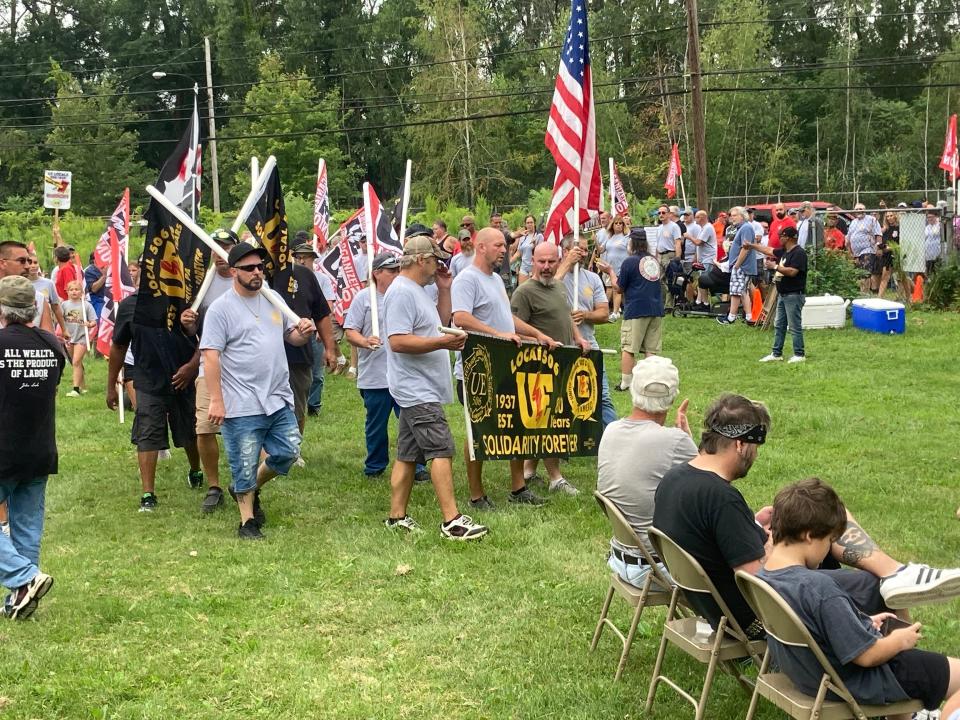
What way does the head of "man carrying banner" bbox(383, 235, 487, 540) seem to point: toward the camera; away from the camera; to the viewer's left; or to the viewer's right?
to the viewer's right

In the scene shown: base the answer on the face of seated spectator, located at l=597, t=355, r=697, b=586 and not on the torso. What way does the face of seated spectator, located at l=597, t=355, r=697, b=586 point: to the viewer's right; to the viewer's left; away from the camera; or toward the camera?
away from the camera

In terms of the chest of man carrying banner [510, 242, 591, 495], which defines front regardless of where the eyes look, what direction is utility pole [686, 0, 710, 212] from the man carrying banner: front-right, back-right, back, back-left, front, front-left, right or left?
back-left

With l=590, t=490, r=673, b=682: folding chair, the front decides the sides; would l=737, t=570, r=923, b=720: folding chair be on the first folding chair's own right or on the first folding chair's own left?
on the first folding chair's own right

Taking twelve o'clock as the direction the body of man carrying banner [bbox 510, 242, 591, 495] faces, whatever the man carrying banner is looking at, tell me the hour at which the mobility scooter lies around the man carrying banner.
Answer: The mobility scooter is roughly at 8 o'clock from the man carrying banner.

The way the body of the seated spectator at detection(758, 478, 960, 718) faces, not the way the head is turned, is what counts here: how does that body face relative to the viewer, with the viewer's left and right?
facing to the right of the viewer

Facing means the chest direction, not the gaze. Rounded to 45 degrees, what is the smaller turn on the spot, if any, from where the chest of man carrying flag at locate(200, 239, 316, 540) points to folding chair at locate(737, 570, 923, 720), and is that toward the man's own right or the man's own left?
0° — they already face it

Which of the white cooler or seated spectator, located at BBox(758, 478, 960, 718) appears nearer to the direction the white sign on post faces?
the seated spectator

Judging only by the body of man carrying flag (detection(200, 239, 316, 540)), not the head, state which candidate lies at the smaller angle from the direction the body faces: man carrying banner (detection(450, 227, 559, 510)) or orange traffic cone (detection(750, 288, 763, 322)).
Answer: the man carrying banner

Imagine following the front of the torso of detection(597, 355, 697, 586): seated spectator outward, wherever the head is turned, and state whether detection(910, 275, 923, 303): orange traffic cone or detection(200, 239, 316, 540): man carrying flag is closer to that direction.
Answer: the orange traffic cone
